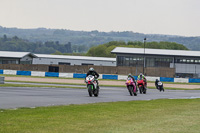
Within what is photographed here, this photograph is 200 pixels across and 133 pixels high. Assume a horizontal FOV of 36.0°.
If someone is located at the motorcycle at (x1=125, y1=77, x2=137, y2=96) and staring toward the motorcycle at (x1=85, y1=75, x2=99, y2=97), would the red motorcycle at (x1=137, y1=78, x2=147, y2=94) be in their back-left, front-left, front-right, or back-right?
back-right

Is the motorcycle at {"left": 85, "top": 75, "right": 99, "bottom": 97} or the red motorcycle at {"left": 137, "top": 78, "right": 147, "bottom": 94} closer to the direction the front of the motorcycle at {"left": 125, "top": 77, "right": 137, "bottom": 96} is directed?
the motorcycle

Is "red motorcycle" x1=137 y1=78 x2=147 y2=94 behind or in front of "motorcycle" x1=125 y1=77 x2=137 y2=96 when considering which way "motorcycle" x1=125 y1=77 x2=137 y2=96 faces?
behind

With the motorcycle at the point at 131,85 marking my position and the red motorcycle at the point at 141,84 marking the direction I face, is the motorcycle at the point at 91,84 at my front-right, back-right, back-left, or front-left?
back-left

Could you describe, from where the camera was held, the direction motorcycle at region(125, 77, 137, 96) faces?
facing the viewer and to the left of the viewer

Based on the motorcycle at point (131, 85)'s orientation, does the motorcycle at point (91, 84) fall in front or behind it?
in front
